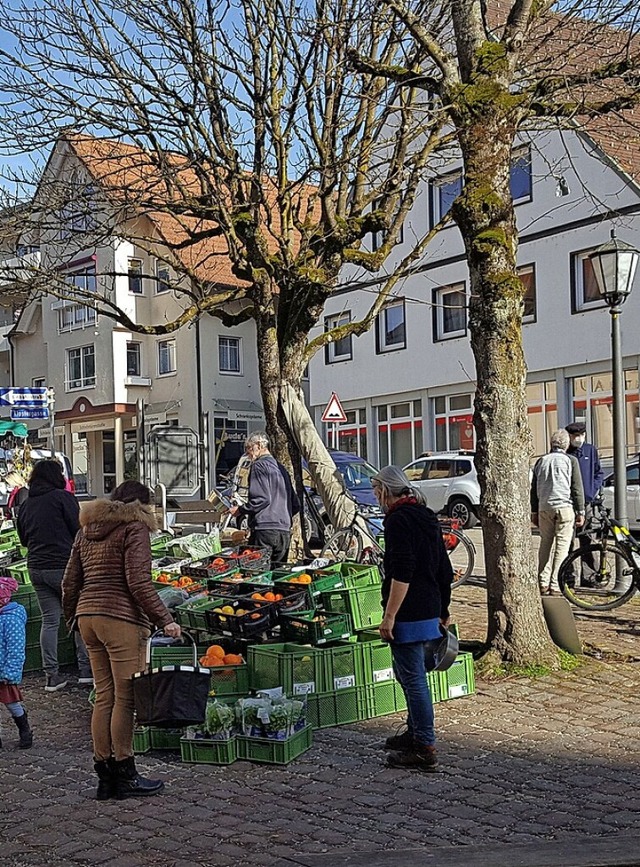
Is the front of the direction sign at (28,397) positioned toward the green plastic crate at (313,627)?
yes

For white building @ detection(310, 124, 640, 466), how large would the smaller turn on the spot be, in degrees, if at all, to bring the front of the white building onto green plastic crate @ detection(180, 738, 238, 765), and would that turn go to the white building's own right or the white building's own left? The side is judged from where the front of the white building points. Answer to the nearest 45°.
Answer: approximately 45° to the white building's own left

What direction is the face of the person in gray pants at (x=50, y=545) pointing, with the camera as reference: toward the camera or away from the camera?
away from the camera

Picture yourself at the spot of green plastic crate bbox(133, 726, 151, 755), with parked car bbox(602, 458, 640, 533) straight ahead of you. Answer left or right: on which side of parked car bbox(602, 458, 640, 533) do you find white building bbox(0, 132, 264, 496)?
left

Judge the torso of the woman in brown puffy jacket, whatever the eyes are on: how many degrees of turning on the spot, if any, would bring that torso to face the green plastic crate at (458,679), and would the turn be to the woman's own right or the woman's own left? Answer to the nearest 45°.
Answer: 0° — they already face it

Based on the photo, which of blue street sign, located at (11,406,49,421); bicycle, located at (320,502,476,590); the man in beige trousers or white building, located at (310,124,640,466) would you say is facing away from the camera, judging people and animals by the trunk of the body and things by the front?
the man in beige trousers

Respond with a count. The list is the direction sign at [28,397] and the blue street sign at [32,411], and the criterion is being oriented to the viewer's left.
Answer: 0
